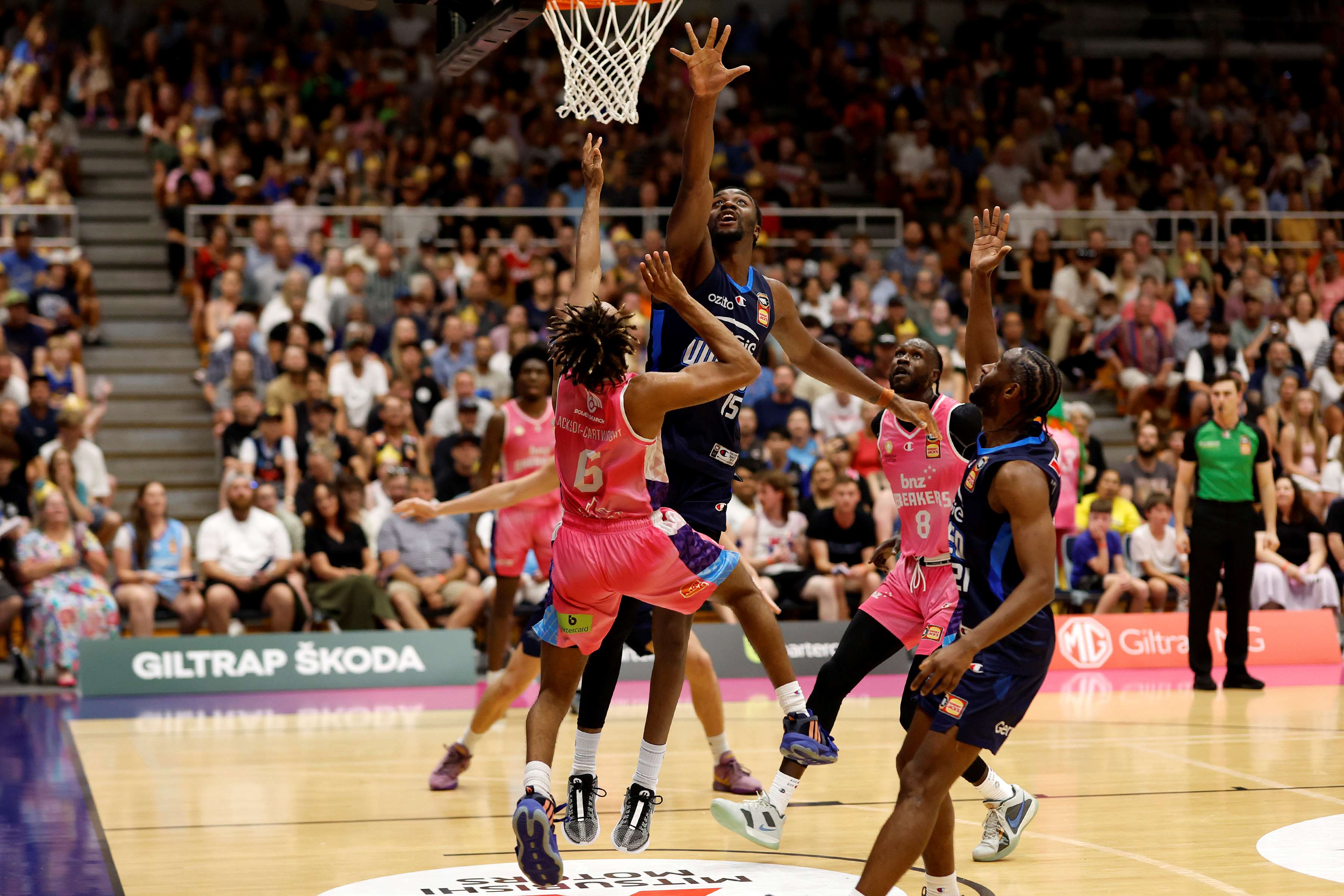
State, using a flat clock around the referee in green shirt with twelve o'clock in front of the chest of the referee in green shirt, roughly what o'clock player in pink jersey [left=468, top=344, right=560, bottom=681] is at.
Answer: The player in pink jersey is roughly at 2 o'clock from the referee in green shirt.

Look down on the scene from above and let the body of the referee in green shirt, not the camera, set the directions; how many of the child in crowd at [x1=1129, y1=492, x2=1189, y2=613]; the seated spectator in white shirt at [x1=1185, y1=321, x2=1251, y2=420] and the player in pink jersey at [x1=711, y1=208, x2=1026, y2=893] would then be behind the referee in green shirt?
2

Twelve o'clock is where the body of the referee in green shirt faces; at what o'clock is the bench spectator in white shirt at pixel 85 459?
The bench spectator in white shirt is roughly at 3 o'clock from the referee in green shirt.

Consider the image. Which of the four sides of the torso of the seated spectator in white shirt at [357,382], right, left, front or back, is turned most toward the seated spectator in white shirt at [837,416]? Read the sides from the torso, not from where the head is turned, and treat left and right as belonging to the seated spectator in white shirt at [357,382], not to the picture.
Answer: left

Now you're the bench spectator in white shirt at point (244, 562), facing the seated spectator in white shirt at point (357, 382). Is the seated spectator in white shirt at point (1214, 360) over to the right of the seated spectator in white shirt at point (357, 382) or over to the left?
right

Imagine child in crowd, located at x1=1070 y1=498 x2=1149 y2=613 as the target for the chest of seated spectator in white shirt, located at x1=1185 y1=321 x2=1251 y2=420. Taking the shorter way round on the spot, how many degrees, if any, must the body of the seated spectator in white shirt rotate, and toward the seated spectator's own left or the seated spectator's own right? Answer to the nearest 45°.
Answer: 0° — they already face them

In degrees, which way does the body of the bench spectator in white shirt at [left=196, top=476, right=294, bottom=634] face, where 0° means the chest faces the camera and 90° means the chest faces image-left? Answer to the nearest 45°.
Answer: approximately 0°

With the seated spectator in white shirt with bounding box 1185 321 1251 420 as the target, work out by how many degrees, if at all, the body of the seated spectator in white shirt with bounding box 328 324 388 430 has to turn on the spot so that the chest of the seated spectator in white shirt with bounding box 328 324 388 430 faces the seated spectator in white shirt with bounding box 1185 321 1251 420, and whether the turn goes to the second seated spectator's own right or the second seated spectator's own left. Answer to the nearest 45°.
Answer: approximately 90° to the second seated spectator's own left
